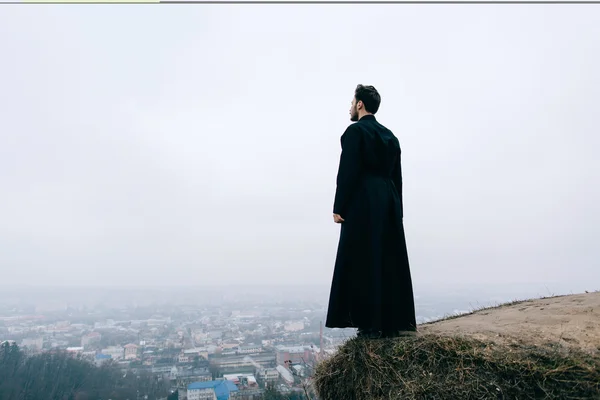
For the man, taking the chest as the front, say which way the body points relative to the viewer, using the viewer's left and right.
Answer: facing away from the viewer and to the left of the viewer

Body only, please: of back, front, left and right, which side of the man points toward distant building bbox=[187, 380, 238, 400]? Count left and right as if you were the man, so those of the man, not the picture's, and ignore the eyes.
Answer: front

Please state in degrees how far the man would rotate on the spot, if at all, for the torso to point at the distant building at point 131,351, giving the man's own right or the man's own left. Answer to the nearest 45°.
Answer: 0° — they already face it

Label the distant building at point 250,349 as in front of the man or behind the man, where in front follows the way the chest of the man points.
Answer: in front

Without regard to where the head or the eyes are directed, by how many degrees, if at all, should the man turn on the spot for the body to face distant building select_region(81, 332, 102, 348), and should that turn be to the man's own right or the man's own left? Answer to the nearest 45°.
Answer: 0° — they already face it

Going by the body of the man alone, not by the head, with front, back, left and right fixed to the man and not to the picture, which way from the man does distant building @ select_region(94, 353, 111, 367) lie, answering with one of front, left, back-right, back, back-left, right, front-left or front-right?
front

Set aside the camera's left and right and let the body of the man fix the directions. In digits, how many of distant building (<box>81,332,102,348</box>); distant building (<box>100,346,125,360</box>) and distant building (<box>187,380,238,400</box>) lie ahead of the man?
3

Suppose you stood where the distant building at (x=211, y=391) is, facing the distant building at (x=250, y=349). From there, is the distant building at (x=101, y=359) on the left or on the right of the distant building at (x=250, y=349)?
left

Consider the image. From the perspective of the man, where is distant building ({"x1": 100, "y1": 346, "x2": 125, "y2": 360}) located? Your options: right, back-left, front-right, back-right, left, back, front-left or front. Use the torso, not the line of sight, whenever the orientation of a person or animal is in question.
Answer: front
